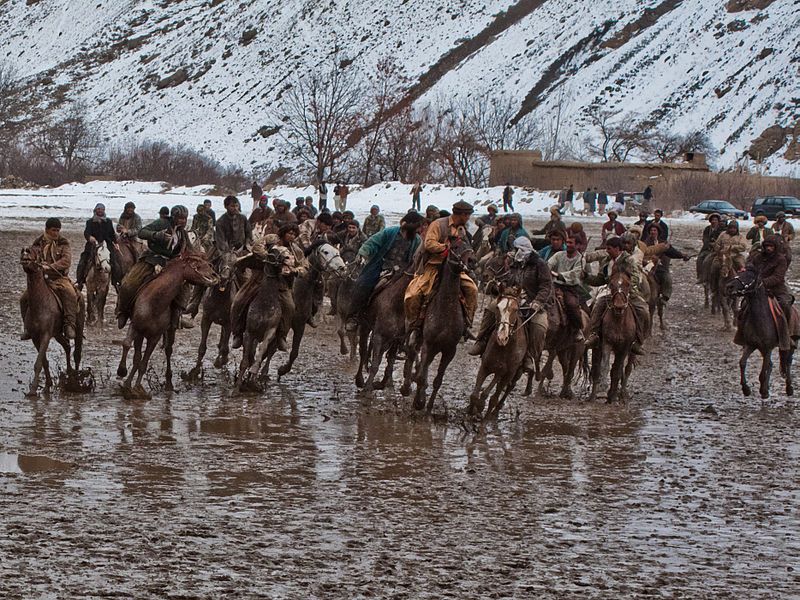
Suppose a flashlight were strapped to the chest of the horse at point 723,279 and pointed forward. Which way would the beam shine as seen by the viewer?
toward the camera

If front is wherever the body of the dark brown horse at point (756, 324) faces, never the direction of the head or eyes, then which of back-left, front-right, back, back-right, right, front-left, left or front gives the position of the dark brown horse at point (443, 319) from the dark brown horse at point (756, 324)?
front

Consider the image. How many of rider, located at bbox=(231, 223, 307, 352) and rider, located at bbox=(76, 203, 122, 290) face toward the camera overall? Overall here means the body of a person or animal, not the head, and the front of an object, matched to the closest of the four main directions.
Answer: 2

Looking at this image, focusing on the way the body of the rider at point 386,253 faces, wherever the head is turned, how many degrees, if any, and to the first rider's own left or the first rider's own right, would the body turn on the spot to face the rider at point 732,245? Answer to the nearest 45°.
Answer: approximately 90° to the first rider's own left

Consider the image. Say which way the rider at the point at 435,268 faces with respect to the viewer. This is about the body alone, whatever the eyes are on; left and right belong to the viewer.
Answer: facing the viewer and to the right of the viewer

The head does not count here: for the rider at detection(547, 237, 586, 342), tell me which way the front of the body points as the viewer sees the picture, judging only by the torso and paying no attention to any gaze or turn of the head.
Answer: toward the camera

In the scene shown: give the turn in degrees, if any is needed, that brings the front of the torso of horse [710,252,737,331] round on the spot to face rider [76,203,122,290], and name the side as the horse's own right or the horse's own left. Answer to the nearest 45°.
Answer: approximately 45° to the horse's own right

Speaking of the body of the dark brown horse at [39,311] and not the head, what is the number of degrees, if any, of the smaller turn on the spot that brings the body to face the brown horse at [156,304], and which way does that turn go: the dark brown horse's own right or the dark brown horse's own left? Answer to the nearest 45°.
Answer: approximately 135° to the dark brown horse's own left

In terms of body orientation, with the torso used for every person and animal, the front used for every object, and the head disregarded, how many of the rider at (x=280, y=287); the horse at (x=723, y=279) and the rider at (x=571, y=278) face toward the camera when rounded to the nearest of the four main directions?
3

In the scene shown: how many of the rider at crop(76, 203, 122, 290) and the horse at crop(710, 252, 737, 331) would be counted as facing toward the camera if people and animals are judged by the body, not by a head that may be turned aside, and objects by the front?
2

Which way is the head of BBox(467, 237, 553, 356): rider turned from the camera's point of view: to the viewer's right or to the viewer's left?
to the viewer's left

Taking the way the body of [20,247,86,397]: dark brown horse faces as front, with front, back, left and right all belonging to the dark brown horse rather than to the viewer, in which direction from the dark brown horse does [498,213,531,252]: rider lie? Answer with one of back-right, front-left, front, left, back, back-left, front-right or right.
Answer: back

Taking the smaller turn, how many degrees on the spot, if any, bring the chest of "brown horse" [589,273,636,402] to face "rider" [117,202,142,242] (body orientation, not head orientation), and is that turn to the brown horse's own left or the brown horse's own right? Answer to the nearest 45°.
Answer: approximately 135° to the brown horse's own right

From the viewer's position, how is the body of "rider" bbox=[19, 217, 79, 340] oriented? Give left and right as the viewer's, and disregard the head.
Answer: facing the viewer and to the left of the viewer

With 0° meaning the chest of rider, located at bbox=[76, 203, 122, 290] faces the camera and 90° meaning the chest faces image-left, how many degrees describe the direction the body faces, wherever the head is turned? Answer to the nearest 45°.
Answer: approximately 0°
